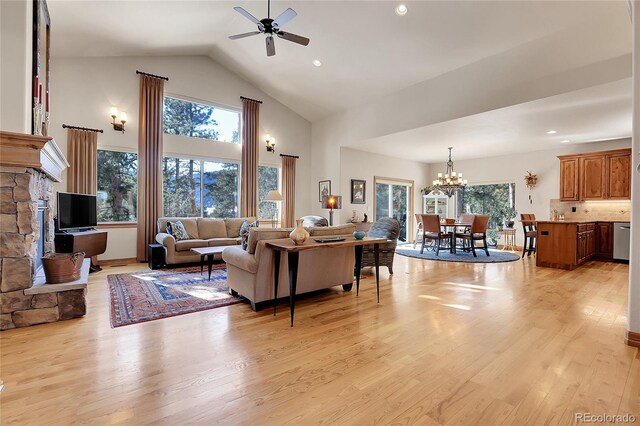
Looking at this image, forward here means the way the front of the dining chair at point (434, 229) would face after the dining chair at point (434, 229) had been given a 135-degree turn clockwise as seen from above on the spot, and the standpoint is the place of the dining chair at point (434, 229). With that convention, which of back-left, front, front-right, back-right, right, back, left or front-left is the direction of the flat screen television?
front-right

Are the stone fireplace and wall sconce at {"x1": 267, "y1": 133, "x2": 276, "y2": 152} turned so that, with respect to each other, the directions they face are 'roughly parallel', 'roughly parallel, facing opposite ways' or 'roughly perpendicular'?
roughly perpendicular

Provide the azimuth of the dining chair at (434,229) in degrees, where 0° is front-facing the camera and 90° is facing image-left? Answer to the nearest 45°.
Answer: approximately 225°

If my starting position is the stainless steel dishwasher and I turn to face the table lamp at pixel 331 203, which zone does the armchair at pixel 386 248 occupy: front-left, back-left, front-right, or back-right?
front-left

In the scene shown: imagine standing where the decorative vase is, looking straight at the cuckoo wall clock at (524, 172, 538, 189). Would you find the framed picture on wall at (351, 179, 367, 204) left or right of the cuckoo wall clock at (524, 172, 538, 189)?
left

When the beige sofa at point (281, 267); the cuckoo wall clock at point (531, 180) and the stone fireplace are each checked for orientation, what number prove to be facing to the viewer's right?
1

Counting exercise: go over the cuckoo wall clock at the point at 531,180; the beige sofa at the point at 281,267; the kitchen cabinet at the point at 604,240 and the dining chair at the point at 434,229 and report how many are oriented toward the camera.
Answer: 2

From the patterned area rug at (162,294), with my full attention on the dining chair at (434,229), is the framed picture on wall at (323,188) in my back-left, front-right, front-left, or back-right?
front-left

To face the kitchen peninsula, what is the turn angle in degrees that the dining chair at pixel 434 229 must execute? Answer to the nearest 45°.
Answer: approximately 45° to its right

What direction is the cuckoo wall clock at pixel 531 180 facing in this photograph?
toward the camera

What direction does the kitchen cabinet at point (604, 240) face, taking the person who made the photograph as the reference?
facing the viewer

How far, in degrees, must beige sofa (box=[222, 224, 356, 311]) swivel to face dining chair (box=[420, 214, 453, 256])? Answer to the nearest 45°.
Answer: approximately 90° to its right

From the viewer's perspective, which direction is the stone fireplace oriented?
to the viewer's right

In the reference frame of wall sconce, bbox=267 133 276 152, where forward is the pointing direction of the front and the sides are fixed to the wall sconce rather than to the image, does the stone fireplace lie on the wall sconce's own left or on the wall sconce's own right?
on the wall sconce's own right

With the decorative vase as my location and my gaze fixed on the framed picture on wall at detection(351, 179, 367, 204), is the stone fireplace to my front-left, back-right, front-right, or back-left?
back-left

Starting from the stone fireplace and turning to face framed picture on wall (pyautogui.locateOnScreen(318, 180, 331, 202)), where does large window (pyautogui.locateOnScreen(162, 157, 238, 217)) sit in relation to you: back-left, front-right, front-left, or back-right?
front-left

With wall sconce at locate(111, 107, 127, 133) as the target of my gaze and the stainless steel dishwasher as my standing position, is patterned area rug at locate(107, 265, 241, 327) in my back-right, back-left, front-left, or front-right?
front-left

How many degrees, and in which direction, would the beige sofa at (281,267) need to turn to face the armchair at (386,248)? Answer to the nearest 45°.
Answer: approximately 90° to its right
